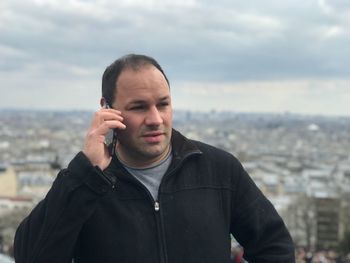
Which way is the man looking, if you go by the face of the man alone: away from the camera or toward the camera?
toward the camera

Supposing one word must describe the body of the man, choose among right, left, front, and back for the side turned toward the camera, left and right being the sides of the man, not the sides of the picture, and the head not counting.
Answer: front
